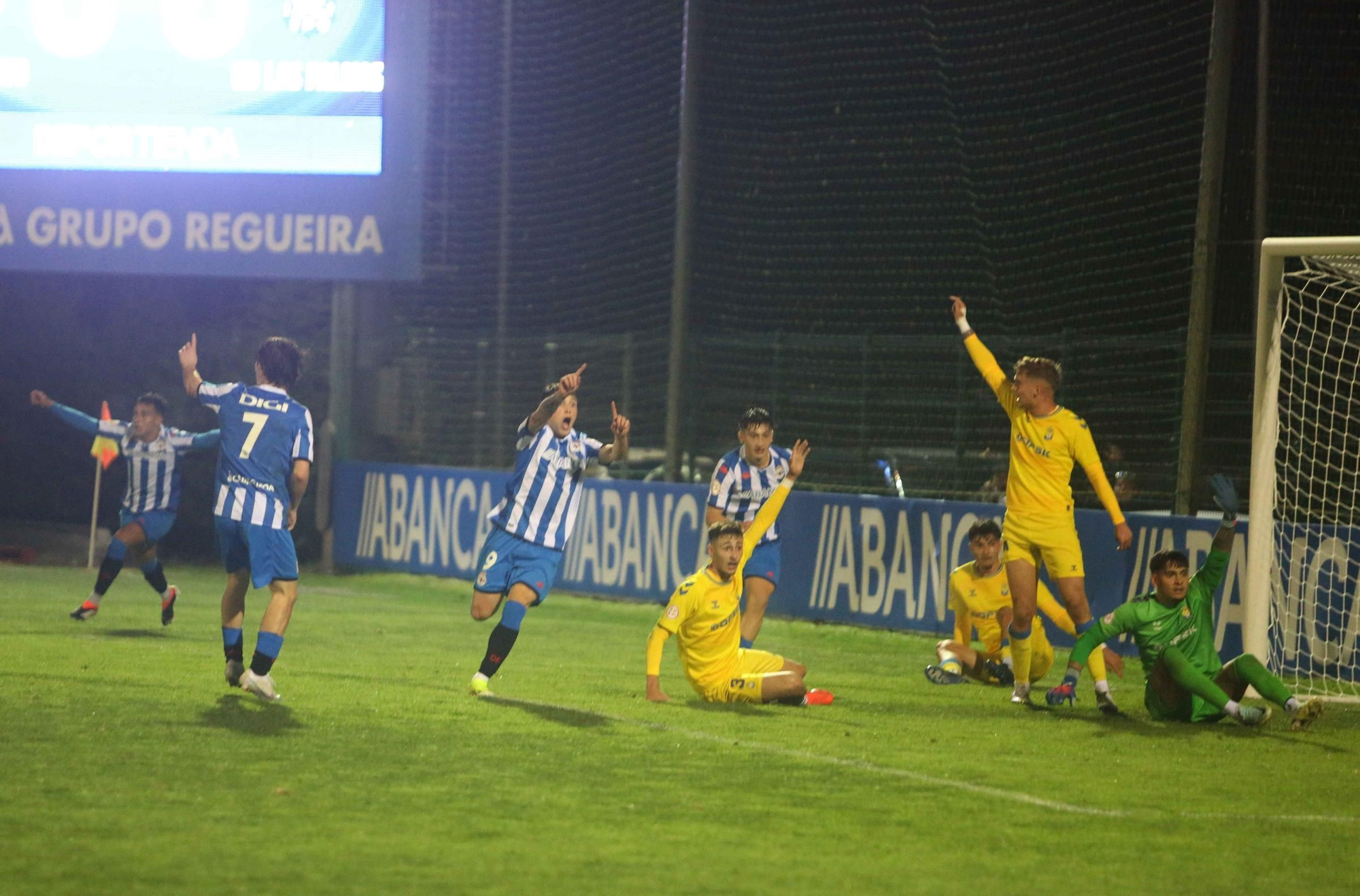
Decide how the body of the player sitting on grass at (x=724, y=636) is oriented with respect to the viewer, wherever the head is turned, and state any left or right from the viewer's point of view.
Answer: facing the viewer and to the right of the viewer

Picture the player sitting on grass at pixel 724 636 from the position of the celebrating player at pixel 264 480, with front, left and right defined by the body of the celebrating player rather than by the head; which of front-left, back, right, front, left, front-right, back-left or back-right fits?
right

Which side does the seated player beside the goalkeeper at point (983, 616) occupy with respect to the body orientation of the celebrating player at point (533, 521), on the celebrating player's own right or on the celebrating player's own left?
on the celebrating player's own left

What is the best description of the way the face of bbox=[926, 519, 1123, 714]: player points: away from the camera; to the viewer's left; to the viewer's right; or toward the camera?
toward the camera

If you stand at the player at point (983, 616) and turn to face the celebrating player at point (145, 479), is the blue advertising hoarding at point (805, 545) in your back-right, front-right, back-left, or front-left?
front-right

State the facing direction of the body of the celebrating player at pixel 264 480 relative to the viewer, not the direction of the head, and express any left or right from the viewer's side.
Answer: facing away from the viewer

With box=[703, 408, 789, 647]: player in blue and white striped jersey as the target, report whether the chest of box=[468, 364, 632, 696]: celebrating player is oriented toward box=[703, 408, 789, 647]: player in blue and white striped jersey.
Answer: no

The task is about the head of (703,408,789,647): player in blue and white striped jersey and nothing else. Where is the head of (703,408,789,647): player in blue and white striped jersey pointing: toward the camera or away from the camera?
toward the camera

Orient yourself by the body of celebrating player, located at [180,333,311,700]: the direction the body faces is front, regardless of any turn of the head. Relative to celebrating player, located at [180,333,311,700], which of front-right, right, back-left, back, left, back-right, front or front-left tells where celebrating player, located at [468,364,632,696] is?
right

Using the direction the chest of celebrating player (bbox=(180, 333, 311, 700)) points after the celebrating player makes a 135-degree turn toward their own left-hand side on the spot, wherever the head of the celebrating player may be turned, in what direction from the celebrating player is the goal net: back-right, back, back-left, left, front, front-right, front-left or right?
back-left

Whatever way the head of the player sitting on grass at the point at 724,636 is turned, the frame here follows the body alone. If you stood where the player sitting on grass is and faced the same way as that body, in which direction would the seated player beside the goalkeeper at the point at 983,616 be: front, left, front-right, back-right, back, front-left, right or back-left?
left

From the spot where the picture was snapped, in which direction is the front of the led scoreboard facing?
facing the viewer

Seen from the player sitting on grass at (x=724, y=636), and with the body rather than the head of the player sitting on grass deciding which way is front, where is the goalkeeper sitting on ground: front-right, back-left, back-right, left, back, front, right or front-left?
front-left

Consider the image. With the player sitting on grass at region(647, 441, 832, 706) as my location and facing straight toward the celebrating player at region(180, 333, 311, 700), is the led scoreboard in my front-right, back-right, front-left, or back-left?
front-right

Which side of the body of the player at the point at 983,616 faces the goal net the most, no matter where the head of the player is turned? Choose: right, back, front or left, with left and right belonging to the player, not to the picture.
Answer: left

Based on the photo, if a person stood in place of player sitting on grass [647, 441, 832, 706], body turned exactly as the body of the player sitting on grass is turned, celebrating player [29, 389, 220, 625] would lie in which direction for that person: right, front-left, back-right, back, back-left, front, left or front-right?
back

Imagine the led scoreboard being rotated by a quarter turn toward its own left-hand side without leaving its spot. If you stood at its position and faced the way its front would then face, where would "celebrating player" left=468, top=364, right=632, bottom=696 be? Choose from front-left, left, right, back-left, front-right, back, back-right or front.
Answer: right
